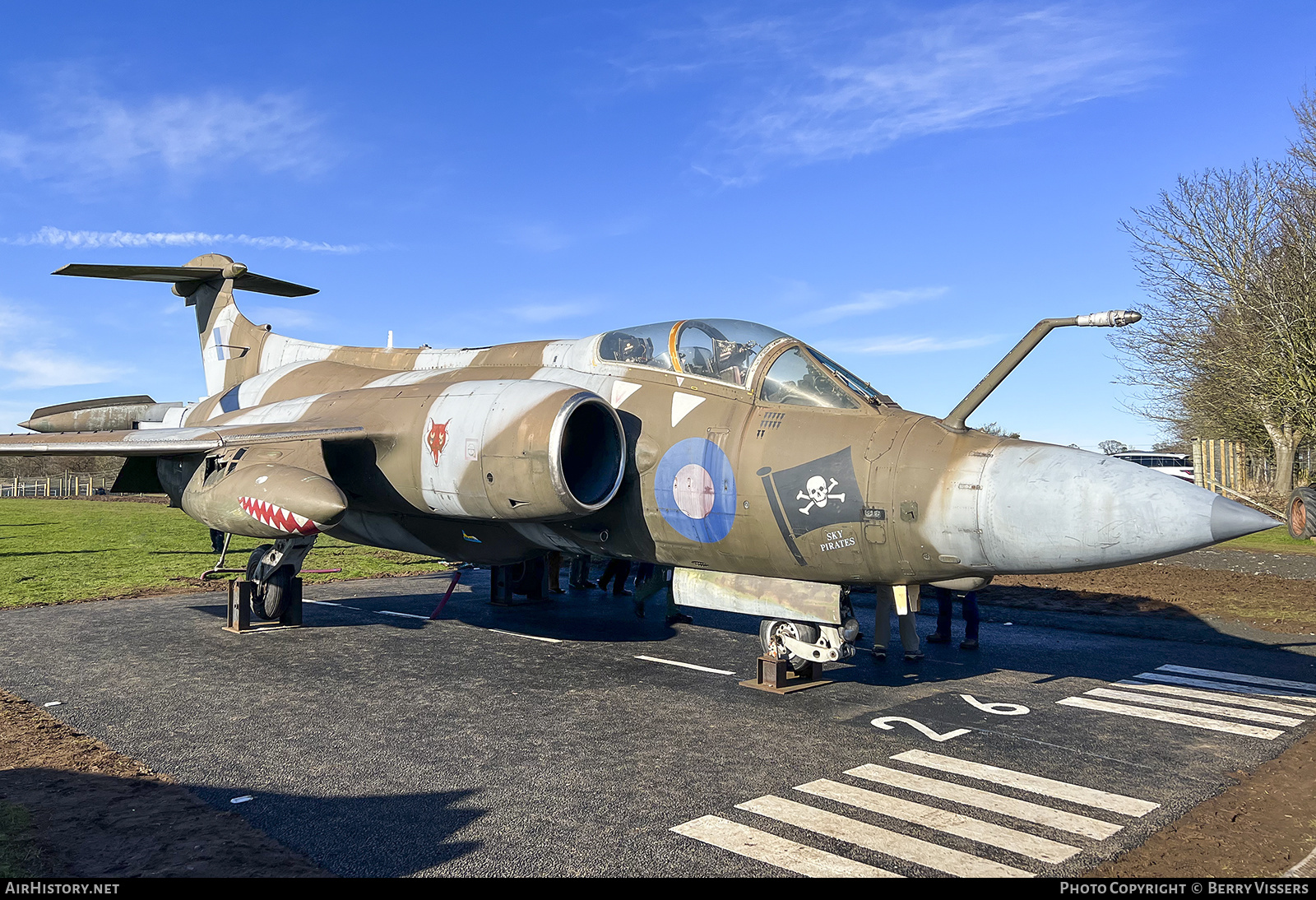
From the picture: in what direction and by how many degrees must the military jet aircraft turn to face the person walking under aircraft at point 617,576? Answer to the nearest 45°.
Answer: approximately 135° to its left

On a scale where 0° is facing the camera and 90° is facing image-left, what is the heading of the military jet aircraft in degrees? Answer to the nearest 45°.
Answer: approximately 315°

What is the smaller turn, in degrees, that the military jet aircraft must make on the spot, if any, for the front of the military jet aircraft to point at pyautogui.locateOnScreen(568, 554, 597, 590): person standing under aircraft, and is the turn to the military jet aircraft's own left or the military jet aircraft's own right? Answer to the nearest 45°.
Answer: approximately 135° to the military jet aircraft's own left
